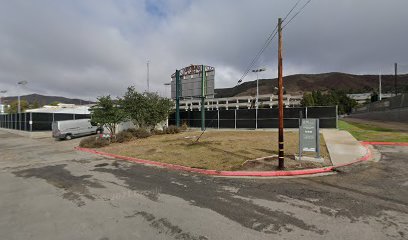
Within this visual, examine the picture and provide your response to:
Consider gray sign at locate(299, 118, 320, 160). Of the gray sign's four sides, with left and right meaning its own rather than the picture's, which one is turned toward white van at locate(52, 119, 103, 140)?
right

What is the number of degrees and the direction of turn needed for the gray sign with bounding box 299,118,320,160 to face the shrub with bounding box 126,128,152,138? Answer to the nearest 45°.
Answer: approximately 135° to its right

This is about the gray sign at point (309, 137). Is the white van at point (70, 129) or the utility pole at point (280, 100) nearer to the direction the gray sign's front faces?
the utility pole

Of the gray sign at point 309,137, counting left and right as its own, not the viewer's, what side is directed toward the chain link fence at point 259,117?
back

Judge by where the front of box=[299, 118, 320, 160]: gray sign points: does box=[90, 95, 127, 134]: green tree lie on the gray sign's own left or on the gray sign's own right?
on the gray sign's own right

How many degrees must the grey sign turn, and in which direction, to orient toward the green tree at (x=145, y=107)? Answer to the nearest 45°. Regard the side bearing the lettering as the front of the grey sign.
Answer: approximately 135° to its right

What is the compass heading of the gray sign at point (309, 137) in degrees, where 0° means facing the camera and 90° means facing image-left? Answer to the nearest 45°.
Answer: approximately 0°

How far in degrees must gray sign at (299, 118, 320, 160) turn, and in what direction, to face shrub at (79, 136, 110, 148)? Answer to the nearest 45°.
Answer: approximately 90° to its right

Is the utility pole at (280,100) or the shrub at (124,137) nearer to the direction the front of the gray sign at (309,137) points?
the utility pole

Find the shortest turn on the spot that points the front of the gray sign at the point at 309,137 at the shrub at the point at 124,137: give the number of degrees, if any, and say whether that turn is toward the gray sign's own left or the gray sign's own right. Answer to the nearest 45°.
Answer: approximately 135° to the gray sign's own right
